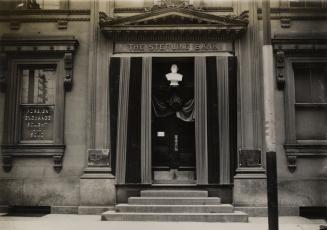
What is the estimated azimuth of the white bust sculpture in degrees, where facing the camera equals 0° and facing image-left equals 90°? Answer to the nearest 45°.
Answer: approximately 0°

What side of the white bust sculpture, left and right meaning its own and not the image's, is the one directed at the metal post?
front
